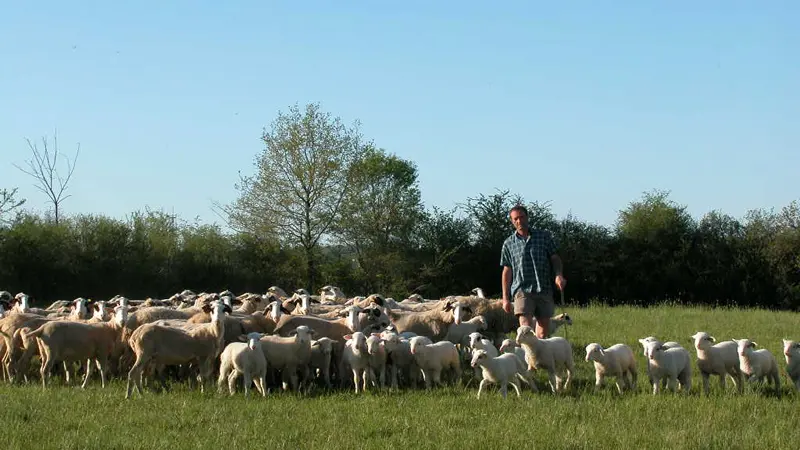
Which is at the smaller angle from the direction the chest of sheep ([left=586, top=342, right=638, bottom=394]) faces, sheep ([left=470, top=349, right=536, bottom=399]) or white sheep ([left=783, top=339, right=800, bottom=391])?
the sheep

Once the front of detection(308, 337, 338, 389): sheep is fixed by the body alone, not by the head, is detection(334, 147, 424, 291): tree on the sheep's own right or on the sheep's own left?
on the sheep's own left

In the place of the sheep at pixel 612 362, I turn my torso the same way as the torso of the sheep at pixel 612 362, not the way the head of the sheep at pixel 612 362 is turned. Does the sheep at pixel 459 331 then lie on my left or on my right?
on my right

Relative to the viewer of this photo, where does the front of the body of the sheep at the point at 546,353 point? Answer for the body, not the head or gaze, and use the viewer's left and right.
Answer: facing the viewer and to the left of the viewer

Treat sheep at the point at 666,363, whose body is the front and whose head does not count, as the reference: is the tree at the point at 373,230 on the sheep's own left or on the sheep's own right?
on the sheep's own right

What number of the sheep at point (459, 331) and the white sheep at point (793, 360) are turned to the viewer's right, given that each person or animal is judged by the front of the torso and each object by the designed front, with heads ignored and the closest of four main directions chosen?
1

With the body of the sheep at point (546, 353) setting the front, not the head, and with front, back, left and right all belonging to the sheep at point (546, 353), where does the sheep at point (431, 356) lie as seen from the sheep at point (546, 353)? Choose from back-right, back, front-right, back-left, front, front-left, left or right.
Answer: front-right

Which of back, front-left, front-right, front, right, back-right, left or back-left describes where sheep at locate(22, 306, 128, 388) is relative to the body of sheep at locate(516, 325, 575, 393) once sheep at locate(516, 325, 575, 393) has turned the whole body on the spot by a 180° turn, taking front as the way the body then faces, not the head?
back-left

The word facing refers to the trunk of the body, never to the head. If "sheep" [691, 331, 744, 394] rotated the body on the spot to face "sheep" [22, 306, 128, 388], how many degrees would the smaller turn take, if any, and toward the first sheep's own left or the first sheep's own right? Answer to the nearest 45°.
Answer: approximately 45° to the first sheep's own right

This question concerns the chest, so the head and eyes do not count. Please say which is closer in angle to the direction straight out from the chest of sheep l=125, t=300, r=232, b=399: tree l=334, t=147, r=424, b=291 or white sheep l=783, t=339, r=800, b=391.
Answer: the white sheep

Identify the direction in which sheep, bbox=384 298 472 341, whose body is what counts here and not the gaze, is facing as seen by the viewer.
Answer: to the viewer's right

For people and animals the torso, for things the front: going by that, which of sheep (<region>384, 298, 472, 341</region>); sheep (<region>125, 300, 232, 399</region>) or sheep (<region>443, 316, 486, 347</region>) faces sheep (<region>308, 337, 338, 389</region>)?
sheep (<region>125, 300, 232, 399</region>)

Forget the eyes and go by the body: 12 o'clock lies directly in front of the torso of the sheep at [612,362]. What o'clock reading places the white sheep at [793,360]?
The white sheep is roughly at 7 o'clock from the sheep.

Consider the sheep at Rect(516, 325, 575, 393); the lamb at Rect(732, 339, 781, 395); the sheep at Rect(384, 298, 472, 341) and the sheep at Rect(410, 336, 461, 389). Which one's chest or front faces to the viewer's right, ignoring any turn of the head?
the sheep at Rect(384, 298, 472, 341)

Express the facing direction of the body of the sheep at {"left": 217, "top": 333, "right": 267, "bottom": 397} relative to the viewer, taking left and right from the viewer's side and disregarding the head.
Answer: facing the viewer and to the right of the viewer
